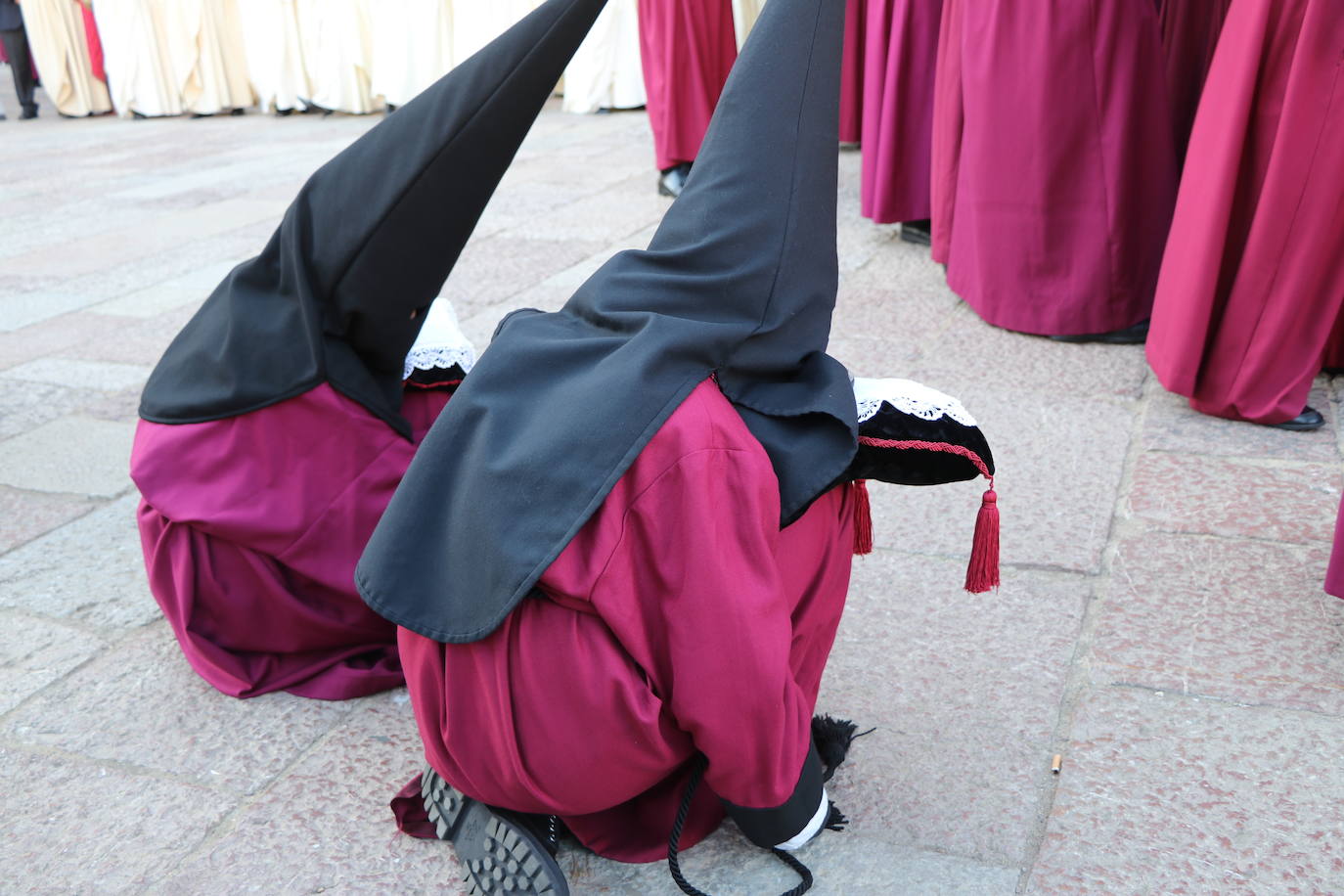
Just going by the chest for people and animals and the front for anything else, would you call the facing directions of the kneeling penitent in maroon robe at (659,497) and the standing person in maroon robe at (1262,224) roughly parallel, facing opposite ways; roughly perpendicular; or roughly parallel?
roughly perpendicular

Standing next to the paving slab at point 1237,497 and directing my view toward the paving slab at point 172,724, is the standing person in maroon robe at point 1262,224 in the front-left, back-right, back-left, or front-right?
back-right

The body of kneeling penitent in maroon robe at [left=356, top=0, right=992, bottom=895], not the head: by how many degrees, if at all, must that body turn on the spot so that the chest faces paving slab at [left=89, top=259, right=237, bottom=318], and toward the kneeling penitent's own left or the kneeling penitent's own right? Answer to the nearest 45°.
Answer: approximately 90° to the kneeling penitent's own left

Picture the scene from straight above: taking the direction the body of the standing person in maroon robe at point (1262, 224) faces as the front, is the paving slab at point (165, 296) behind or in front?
behind

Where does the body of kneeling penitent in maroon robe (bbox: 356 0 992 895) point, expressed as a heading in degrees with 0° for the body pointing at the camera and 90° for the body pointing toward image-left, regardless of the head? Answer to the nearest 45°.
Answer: approximately 225°

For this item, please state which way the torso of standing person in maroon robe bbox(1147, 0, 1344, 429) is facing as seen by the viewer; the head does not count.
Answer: to the viewer's right

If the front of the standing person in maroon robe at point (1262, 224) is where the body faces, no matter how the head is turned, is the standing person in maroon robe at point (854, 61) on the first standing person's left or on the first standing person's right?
on the first standing person's left

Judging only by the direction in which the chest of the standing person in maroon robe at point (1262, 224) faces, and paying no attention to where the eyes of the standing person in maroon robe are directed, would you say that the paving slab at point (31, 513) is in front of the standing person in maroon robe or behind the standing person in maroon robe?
behind

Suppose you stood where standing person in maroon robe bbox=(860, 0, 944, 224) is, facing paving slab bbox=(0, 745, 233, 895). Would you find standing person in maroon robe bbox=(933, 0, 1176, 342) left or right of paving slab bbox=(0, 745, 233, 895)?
left

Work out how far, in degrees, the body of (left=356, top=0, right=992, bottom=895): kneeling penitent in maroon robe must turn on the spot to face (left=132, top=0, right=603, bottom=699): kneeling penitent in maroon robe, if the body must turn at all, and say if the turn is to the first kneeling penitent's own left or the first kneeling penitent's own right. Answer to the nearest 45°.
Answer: approximately 90° to the first kneeling penitent's own left

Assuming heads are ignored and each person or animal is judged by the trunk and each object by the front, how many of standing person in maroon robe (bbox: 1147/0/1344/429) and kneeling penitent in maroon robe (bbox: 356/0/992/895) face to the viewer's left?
0

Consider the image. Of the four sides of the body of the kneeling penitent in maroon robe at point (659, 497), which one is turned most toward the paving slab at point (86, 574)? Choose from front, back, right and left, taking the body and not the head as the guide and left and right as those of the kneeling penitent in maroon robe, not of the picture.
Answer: left
